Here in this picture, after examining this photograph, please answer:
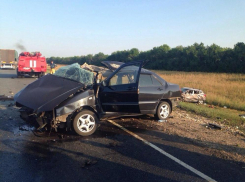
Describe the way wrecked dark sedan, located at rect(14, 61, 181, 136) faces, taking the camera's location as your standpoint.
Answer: facing the viewer and to the left of the viewer

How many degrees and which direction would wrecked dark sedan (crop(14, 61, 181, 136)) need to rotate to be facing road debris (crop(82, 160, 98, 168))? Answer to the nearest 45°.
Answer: approximately 45° to its left

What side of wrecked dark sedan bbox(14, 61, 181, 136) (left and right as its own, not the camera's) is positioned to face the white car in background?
back

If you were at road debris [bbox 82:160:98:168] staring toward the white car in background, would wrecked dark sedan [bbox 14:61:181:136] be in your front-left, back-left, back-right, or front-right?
front-left

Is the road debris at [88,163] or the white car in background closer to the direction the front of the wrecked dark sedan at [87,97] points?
the road debris

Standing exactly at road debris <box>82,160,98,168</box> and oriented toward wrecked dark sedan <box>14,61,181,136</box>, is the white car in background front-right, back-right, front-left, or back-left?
front-right
